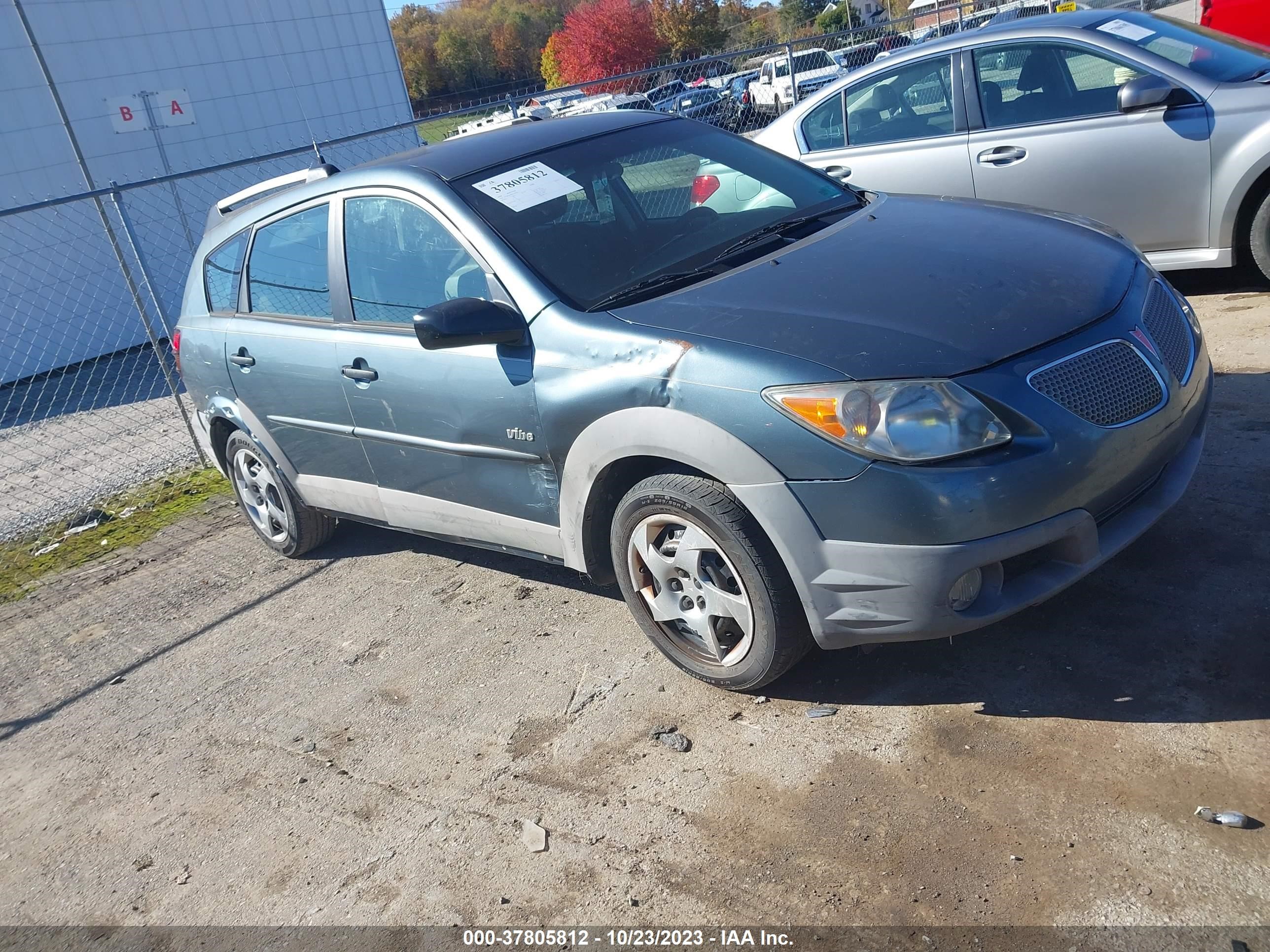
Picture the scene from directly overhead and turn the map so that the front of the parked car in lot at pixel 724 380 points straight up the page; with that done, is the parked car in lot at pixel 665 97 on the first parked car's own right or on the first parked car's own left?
on the first parked car's own left

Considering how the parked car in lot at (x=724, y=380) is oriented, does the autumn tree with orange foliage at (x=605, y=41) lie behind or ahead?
behind

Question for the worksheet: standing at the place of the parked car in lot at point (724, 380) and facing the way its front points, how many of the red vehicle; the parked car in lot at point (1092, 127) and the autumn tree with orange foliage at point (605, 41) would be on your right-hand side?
0

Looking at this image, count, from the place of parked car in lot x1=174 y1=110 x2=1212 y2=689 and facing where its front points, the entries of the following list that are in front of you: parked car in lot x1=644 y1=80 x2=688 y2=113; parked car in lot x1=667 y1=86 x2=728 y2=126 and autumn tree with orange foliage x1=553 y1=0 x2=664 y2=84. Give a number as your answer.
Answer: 0

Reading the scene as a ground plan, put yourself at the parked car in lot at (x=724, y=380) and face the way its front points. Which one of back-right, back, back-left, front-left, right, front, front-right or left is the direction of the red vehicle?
left

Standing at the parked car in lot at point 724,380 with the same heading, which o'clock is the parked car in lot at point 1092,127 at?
the parked car in lot at point 1092,127 is roughly at 9 o'clock from the parked car in lot at point 724,380.

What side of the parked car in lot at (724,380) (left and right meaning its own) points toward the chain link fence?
back

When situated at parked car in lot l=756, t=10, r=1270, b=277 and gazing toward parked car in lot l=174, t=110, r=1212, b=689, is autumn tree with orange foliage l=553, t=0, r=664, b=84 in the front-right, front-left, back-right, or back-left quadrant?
back-right

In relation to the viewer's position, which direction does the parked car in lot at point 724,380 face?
facing the viewer and to the right of the viewer

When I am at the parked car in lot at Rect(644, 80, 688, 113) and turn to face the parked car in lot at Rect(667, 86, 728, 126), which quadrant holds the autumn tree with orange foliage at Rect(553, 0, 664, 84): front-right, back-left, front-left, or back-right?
back-left
